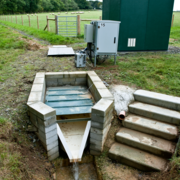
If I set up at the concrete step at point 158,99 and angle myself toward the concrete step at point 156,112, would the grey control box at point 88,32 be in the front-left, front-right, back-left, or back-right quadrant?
back-right

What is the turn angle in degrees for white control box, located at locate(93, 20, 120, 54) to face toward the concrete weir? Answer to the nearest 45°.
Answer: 0° — it already faces it

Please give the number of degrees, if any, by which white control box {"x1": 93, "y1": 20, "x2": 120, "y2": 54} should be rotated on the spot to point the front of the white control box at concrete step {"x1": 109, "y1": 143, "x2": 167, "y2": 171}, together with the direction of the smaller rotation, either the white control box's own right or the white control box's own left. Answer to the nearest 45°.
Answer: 0° — it already faces it

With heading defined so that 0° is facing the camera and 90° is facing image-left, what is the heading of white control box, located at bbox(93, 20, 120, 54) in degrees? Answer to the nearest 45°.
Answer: approximately 0°

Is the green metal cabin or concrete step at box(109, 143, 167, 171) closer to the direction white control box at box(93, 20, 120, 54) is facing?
the concrete step

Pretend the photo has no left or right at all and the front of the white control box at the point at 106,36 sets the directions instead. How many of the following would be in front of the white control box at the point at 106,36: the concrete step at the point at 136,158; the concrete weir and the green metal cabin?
2

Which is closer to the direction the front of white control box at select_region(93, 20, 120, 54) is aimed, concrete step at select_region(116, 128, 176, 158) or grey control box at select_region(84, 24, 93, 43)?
the concrete step

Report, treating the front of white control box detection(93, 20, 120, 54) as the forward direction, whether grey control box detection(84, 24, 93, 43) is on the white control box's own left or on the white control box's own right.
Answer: on the white control box's own right
